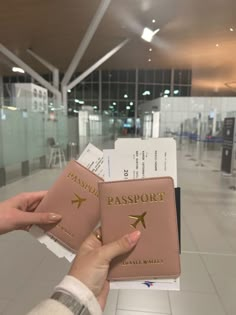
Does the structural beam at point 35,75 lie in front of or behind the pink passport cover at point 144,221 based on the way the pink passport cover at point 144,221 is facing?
behind

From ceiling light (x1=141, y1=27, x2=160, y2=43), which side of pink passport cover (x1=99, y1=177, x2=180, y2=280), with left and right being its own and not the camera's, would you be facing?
back

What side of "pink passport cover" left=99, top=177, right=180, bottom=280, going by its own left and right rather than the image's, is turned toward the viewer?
front

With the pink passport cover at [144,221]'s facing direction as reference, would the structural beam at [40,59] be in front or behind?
behind

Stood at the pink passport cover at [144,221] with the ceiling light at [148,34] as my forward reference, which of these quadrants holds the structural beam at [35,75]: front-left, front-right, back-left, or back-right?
front-left
